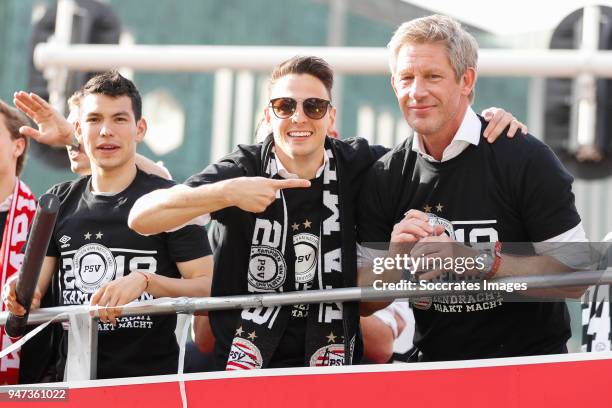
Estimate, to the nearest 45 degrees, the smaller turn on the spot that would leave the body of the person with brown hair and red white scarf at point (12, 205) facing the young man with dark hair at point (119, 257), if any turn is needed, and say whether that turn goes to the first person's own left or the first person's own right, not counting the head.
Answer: approximately 90° to the first person's own left

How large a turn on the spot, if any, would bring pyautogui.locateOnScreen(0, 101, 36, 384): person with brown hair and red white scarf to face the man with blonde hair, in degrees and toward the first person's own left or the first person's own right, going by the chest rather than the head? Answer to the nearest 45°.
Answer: approximately 90° to the first person's own left

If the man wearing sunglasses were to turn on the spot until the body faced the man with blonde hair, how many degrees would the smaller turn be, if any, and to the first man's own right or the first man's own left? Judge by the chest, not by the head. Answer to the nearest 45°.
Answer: approximately 90° to the first man's own left

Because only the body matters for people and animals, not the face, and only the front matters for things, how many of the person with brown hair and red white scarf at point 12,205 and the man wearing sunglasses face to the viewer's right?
0

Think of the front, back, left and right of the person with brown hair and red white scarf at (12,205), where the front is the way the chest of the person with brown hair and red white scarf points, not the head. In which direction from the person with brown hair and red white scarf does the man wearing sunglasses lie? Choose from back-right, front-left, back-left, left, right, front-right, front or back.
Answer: left

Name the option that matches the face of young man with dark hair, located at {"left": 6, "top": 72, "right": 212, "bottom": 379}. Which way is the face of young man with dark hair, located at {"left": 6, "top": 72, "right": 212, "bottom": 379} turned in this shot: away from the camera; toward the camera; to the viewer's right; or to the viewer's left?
toward the camera

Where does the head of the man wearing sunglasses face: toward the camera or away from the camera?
toward the camera

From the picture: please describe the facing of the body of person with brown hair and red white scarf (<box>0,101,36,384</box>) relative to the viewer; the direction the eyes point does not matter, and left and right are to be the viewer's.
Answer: facing the viewer and to the left of the viewer

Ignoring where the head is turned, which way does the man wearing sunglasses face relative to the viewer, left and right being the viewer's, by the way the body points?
facing the viewer
